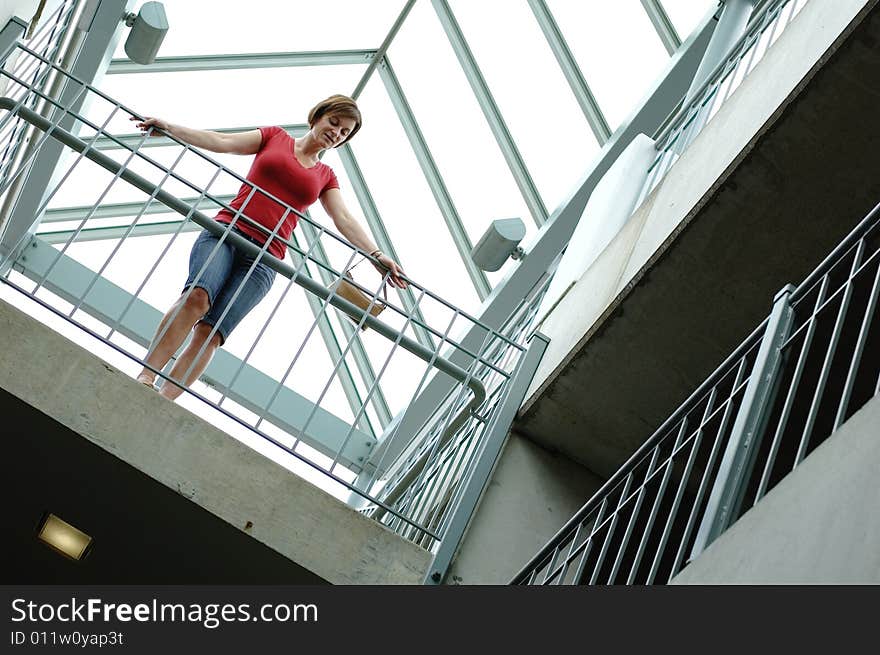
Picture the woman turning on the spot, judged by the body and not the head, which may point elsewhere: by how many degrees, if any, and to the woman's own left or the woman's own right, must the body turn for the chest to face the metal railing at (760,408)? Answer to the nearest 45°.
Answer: approximately 45° to the woman's own left

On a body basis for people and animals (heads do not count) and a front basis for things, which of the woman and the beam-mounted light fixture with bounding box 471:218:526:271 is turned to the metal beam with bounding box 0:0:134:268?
the beam-mounted light fixture

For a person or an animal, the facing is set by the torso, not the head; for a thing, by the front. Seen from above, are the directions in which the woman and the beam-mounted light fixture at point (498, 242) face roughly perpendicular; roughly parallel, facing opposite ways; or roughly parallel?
roughly perpendicular

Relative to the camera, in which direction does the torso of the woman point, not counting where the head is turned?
toward the camera

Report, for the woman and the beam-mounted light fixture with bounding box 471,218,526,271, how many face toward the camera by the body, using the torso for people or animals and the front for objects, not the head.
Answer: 1

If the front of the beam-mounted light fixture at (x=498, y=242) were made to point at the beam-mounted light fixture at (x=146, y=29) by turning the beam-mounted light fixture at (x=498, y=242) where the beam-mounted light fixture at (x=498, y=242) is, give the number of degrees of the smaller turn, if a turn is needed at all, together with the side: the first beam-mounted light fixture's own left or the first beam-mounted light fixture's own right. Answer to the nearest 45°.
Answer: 0° — it already faces it

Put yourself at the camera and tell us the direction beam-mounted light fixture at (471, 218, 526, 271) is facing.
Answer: facing to the left of the viewer

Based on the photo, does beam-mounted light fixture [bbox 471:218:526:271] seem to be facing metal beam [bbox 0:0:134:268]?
yes

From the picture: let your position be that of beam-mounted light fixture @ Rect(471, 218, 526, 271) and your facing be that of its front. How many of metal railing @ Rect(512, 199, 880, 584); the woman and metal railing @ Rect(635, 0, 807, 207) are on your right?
0

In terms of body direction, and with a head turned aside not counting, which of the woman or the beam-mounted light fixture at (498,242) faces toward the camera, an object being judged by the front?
the woman
